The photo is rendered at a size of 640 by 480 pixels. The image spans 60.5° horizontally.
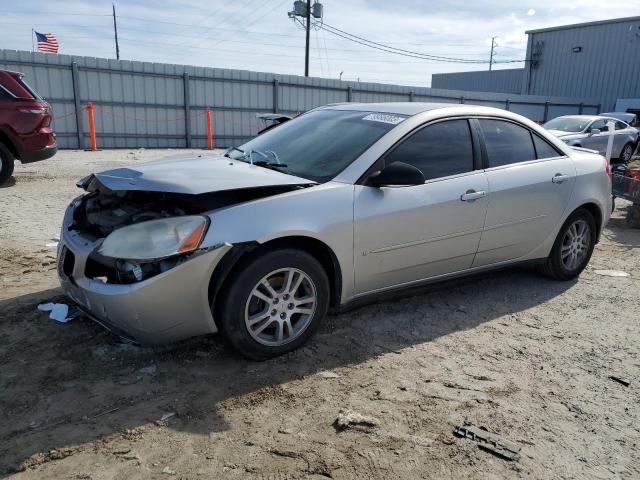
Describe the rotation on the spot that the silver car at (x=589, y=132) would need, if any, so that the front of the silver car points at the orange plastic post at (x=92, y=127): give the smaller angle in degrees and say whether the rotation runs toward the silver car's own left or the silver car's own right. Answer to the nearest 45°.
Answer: approximately 45° to the silver car's own right

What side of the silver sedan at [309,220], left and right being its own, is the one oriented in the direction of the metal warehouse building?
back

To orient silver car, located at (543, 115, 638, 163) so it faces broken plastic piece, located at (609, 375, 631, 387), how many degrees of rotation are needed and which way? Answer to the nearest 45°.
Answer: approximately 45° to its left

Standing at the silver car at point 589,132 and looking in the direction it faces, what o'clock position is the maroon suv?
The maroon suv is roughly at 12 o'clock from the silver car.

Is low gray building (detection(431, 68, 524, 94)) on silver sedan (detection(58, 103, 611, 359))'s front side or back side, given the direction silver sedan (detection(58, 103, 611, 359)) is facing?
on the back side

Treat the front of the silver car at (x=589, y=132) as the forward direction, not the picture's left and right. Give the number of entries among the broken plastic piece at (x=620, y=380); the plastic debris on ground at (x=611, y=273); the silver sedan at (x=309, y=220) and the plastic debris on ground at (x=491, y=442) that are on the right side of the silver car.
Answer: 0

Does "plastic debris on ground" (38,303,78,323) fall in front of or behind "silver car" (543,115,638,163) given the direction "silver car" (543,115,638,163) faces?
in front

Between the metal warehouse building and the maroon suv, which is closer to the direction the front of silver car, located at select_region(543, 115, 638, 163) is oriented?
the maroon suv

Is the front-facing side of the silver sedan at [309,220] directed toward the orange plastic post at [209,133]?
no

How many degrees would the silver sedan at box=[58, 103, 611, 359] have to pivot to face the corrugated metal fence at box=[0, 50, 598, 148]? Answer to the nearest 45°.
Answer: approximately 135° to its right

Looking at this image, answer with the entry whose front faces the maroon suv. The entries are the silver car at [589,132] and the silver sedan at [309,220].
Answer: the silver car

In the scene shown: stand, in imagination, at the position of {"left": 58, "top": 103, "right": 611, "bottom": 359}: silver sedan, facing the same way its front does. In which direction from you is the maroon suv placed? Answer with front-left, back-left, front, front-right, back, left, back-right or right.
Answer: right

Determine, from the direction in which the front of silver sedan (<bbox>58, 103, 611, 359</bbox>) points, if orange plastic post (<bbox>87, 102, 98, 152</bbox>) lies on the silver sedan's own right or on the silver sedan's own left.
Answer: on the silver sedan's own right

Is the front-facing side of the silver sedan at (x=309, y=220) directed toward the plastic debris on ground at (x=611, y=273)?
no

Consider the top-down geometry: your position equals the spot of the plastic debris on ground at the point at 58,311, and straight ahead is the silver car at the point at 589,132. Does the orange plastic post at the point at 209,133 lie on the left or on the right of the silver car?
left

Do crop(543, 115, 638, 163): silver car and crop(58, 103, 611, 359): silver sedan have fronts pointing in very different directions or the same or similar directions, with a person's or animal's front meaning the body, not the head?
same or similar directions

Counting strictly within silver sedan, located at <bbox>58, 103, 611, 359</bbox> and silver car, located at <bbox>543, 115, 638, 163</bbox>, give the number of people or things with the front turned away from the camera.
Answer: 0

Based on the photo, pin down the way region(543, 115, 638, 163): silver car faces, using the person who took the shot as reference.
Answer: facing the viewer and to the left of the viewer

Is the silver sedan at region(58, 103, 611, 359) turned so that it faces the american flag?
no
